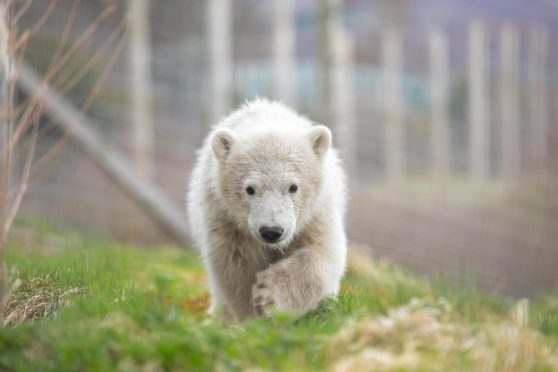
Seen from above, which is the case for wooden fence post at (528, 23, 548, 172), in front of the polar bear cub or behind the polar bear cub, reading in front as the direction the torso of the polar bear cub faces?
behind

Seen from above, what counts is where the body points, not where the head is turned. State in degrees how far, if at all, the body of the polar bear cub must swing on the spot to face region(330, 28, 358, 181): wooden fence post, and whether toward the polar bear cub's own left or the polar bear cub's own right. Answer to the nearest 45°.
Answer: approximately 180°

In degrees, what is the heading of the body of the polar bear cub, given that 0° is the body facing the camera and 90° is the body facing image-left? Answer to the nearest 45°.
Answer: approximately 0°

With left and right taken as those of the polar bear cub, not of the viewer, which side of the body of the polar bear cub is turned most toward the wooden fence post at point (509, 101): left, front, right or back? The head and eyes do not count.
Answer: back

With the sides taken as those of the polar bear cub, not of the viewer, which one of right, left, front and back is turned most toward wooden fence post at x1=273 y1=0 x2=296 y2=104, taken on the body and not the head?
back

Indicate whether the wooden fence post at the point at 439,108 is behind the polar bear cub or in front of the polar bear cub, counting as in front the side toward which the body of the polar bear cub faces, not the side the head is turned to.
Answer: behind

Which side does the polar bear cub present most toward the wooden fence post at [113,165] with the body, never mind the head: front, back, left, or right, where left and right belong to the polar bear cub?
back

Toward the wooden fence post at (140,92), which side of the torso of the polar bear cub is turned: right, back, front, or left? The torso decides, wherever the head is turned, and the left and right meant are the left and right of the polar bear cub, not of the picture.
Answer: back

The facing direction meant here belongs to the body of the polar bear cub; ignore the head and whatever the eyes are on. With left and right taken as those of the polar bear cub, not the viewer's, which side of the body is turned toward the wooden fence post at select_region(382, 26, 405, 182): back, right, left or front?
back

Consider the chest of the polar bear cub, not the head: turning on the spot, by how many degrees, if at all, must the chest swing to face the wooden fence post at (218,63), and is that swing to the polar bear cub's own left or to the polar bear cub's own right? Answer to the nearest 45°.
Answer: approximately 180°
